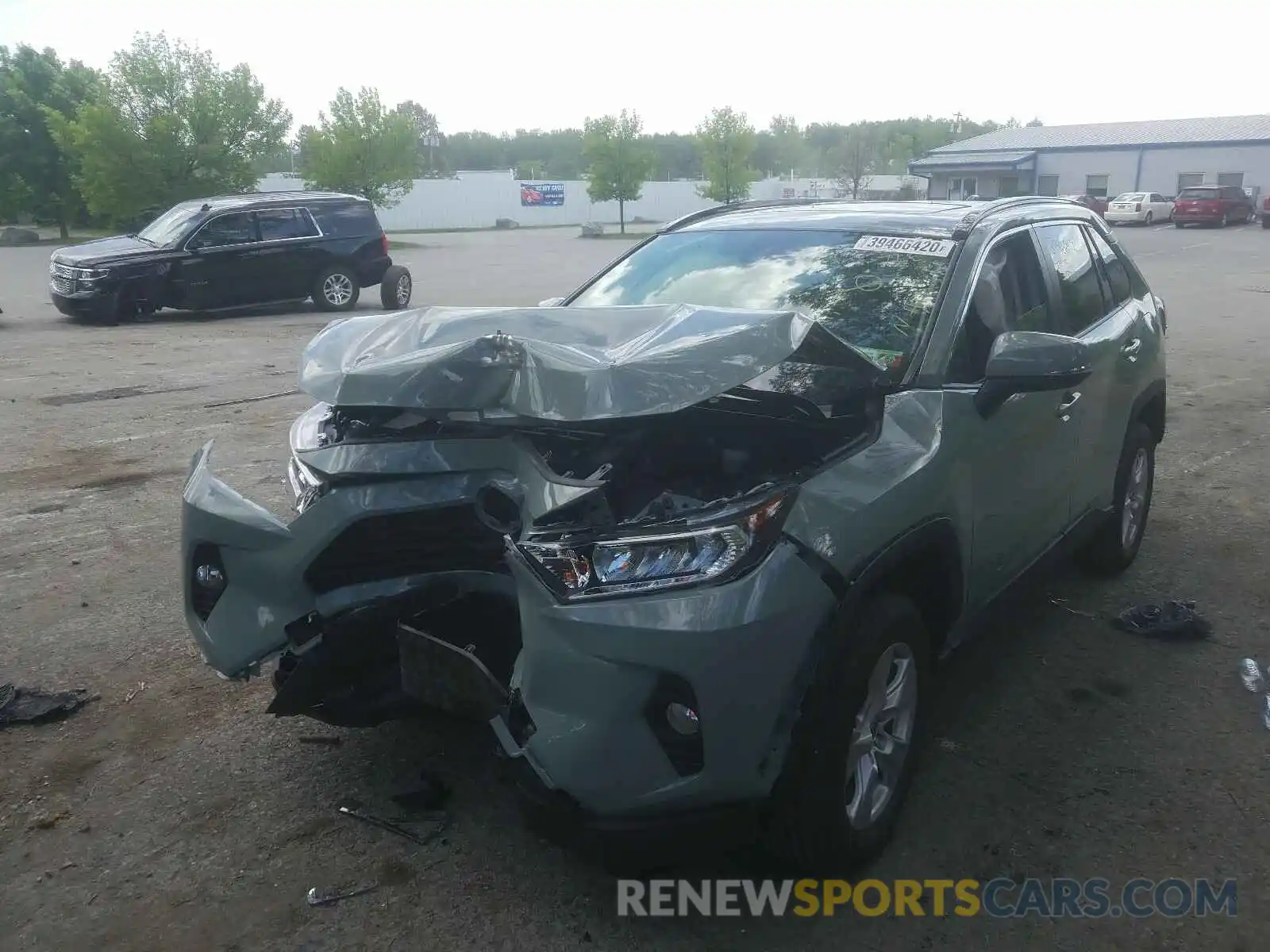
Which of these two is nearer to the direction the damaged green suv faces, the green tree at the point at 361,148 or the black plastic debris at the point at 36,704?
the black plastic debris

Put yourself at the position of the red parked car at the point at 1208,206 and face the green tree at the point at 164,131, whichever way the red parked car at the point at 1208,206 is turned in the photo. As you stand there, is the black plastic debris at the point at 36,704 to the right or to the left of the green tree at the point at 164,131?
left

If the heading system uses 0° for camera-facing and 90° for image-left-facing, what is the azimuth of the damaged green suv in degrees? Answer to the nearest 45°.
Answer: approximately 45°

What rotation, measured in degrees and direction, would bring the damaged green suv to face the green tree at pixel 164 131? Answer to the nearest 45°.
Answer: approximately 90° to its right

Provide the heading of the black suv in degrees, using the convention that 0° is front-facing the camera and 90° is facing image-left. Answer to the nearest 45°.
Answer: approximately 45°

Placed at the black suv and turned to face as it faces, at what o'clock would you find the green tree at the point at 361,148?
The green tree is roughly at 5 o'clock from the black suv.
